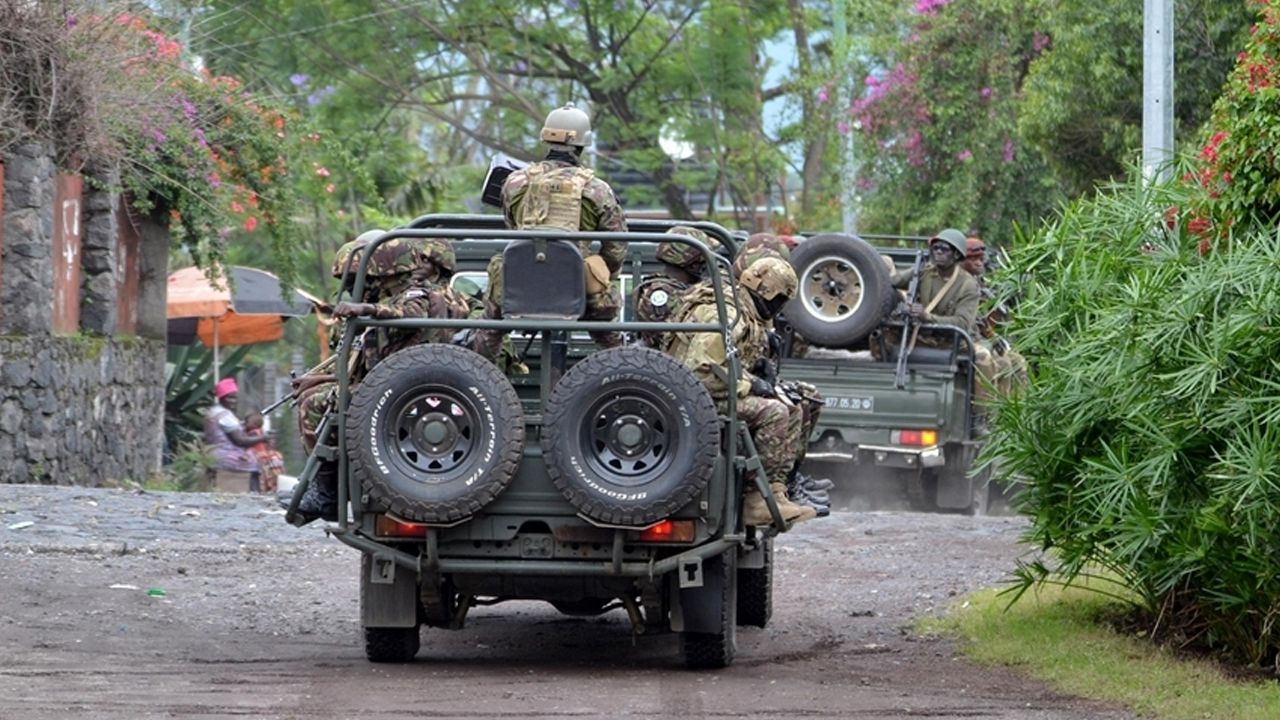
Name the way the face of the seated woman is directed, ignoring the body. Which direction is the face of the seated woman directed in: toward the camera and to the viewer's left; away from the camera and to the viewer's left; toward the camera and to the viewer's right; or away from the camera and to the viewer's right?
toward the camera and to the viewer's right

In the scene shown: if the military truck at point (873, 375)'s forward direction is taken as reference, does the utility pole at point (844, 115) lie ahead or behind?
ahead

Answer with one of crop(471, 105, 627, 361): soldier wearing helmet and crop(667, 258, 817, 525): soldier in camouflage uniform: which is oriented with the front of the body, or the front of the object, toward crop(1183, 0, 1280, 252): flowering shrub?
the soldier in camouflage uniform

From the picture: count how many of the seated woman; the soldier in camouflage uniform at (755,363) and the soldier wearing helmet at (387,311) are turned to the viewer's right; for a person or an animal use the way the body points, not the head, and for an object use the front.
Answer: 2

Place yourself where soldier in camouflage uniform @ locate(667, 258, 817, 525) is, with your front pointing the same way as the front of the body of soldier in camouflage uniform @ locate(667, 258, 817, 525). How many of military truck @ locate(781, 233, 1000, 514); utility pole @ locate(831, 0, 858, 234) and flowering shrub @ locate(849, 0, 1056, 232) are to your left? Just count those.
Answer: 3

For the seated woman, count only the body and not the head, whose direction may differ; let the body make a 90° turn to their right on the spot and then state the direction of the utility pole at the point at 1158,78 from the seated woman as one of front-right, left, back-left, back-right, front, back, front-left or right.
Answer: front-left

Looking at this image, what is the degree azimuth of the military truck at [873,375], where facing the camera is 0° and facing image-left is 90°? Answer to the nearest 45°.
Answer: approximately 180°

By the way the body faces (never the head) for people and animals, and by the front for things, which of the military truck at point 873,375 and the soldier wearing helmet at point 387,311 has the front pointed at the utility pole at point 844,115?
the military truck

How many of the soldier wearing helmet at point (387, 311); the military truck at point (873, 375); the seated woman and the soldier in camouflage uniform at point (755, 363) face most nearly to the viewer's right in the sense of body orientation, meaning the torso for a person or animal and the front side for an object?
2

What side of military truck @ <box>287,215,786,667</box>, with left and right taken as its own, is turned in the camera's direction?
back

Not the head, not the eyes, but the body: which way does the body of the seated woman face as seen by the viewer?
to the viewer's right

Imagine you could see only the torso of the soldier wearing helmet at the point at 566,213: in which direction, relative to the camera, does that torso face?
away from the camera

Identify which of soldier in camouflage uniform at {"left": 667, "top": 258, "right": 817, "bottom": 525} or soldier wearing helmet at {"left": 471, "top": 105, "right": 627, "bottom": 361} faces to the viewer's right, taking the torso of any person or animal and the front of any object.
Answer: the soldier in camouflage uniform

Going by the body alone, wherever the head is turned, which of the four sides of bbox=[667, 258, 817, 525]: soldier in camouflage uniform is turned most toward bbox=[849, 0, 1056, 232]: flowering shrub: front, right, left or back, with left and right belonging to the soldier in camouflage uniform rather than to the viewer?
left

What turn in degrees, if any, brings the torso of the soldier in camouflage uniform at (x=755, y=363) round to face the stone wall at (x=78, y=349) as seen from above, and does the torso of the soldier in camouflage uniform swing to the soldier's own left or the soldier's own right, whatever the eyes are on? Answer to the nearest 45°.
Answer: approximately 135° to the soldier's own left

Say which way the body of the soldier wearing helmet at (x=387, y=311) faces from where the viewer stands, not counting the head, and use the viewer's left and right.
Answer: facing to the left of the viewer
